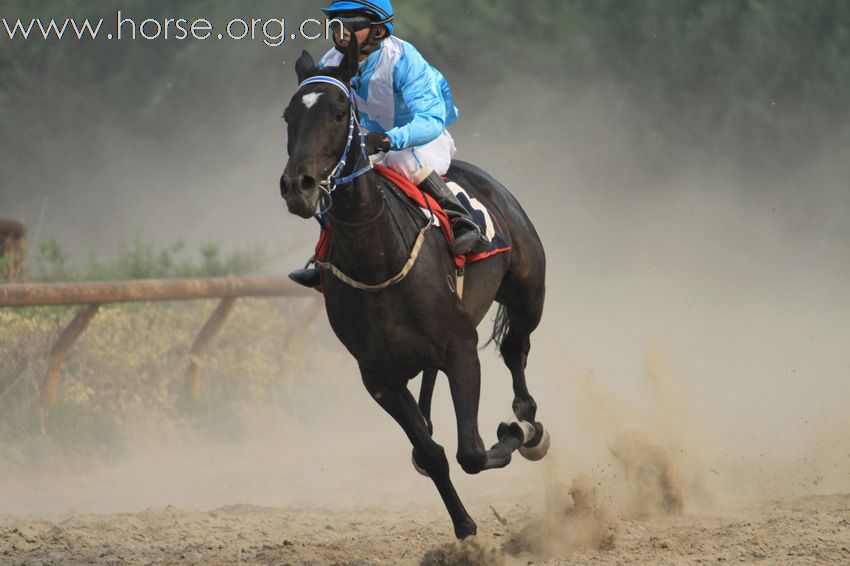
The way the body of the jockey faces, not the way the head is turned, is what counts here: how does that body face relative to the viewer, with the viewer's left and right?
facing the viewer and to the left of the viewer

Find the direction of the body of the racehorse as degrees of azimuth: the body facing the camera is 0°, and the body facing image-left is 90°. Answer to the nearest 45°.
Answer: approximately 45°

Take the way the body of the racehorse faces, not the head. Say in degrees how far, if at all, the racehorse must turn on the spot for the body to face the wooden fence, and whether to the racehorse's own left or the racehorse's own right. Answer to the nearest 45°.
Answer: approximately 90° to the racehorse's own right
